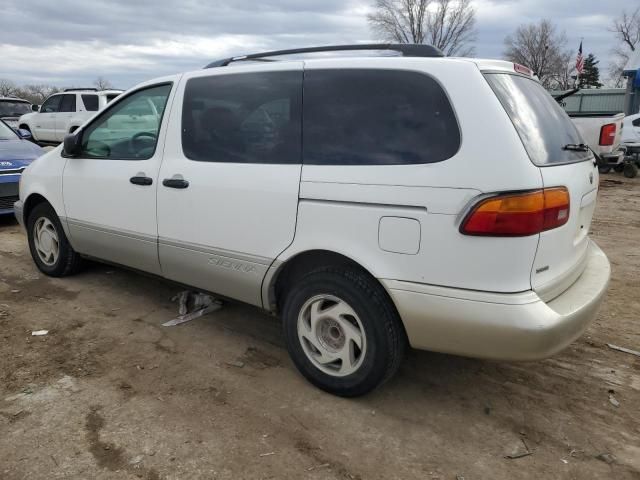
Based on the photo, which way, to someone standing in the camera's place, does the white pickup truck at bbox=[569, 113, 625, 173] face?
facing away from the viewer and to the left of the viewer

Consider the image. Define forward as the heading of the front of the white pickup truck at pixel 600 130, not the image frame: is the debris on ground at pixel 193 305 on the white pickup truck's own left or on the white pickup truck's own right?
on the white pickup truck's own left

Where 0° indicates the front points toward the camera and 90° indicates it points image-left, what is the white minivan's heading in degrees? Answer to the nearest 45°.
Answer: approximately 135°

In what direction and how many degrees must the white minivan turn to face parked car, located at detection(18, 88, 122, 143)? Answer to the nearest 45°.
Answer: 0° — it already faces it

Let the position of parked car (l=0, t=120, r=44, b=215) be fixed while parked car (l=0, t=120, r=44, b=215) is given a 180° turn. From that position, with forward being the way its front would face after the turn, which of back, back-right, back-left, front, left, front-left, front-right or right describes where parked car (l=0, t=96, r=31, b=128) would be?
front-right

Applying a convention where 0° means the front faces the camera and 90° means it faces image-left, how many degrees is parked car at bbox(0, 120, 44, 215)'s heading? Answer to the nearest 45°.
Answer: approximately 315°

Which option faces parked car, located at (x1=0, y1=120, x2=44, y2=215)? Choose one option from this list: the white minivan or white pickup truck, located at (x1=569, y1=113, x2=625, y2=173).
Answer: the white minivan

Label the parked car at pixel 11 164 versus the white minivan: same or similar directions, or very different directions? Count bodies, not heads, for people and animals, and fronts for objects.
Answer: very different directions

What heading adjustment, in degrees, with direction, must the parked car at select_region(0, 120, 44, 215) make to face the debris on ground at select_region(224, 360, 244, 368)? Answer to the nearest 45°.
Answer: approximately 45° to its right

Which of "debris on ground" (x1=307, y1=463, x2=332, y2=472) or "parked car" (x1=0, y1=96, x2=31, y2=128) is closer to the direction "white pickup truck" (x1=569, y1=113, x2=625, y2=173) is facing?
the parked car
